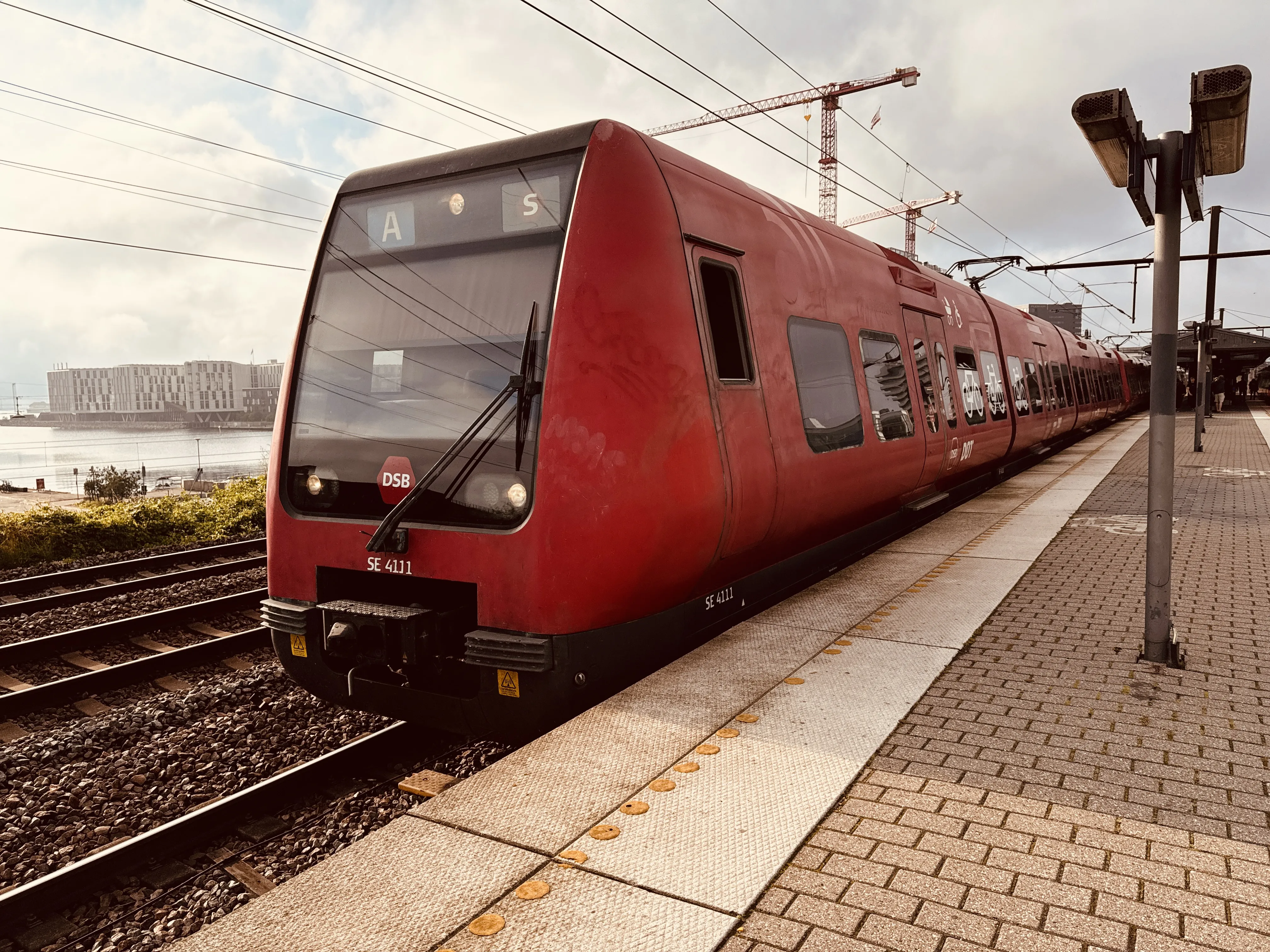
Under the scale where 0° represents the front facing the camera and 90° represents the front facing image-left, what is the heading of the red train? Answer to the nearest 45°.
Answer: approximately 45°

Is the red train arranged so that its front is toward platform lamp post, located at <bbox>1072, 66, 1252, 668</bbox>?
no

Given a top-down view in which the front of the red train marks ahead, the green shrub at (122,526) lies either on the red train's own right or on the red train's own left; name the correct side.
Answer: on the red train's own right
